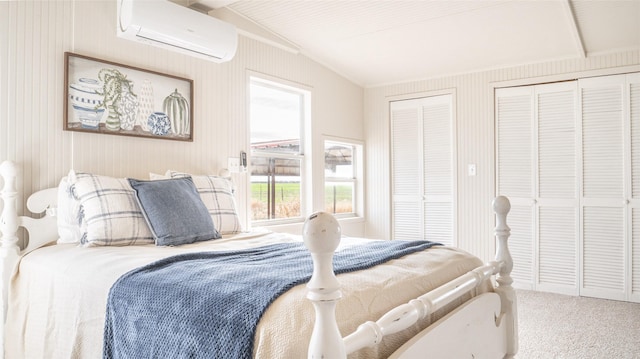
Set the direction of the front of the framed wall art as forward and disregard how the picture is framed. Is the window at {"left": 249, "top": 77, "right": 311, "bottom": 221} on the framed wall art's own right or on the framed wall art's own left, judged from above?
on the framed wall art's own left

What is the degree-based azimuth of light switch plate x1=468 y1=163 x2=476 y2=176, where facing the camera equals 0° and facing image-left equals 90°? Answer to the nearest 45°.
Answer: approximately 0°

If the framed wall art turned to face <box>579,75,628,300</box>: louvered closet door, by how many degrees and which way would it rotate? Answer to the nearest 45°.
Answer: approximately 45° to its left

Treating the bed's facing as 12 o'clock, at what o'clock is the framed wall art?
The framed wall art is roughly at 6 o'clock from the bed.

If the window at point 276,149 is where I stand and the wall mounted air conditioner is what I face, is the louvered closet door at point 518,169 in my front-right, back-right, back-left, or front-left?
back-left

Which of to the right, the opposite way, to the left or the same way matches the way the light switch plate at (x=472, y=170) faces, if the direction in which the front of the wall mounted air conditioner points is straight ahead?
to the right

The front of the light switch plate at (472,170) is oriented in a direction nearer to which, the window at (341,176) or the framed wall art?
the framed wall art

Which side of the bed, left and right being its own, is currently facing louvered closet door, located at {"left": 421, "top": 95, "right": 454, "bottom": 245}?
left
